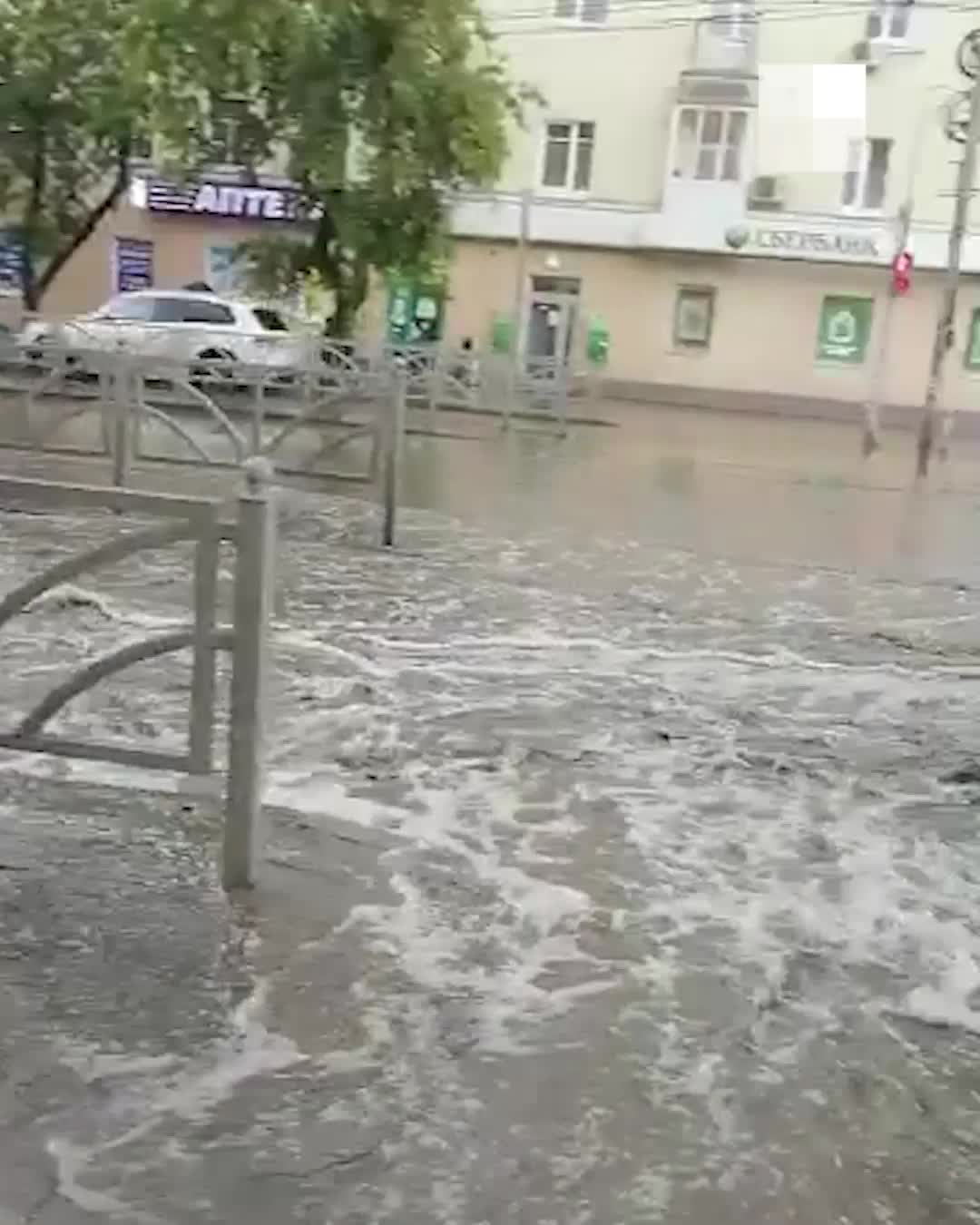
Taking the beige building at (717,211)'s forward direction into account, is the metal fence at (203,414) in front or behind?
in front

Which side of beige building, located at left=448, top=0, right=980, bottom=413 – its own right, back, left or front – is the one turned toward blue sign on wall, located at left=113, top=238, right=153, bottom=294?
right

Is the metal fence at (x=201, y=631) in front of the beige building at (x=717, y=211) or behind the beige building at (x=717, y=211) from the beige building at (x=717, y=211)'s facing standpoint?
in front

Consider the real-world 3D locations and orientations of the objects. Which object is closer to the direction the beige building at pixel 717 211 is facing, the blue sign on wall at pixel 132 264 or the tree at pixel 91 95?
the tree

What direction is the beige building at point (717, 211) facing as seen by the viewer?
toward the camera

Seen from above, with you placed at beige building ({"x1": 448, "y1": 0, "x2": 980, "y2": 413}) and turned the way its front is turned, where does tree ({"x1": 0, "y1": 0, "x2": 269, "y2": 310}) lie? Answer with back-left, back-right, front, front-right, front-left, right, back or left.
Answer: front-right
